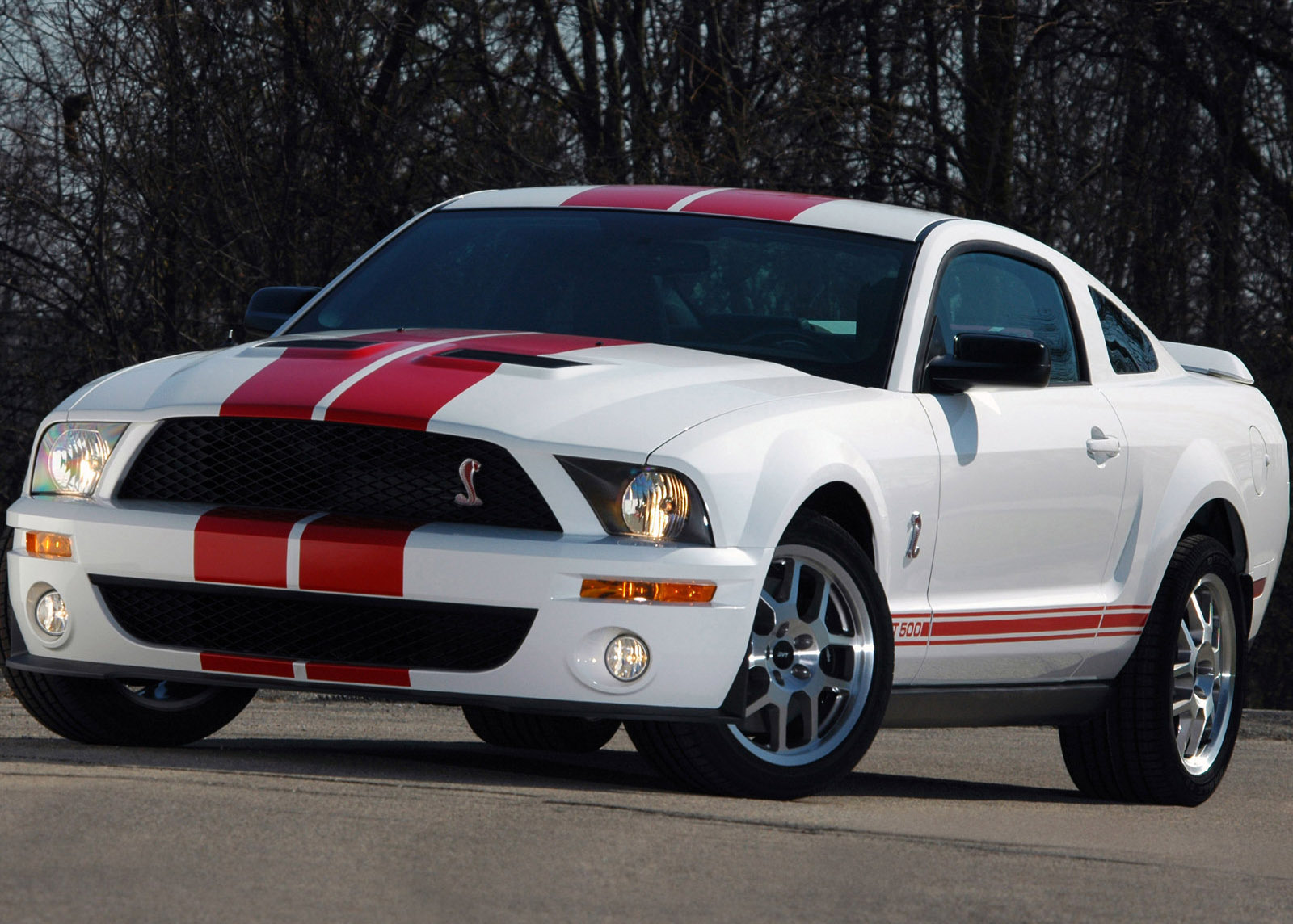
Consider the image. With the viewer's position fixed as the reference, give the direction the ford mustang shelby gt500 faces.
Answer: facing the viewer and to the left of the viewer
